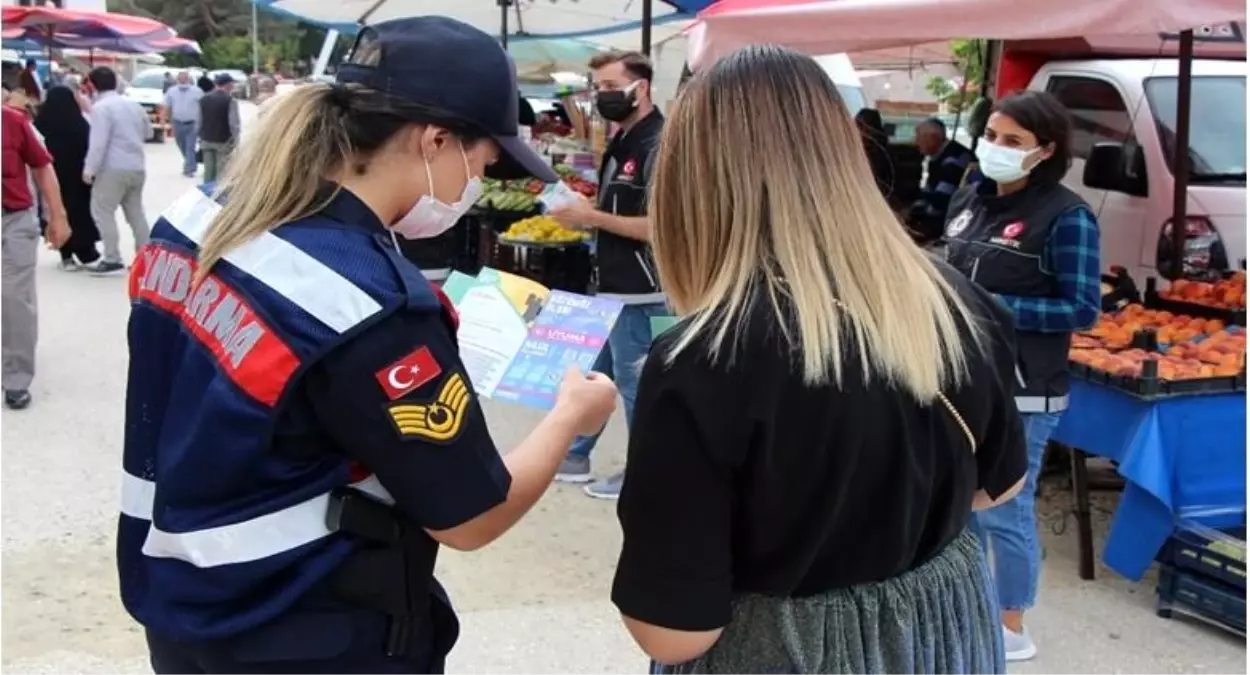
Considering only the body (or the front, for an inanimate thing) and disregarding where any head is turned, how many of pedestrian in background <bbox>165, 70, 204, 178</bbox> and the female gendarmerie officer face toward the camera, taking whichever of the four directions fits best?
1

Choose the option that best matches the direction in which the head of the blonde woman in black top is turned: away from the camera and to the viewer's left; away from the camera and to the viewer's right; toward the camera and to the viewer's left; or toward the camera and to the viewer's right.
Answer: away from the camera and to the viewer's left

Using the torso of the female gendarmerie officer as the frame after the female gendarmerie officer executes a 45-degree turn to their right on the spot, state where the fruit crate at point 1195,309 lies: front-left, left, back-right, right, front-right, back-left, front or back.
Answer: front-left

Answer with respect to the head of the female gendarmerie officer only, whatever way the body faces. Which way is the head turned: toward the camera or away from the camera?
away from the camera

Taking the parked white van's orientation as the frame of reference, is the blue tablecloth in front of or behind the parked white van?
in front

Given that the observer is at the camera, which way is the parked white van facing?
facing the viewer and to the right of the viewer

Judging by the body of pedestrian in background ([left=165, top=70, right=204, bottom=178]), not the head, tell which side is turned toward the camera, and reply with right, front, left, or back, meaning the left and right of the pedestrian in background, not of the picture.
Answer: front

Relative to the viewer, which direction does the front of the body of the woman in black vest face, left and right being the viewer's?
facing the viewer and to the left of the viewer

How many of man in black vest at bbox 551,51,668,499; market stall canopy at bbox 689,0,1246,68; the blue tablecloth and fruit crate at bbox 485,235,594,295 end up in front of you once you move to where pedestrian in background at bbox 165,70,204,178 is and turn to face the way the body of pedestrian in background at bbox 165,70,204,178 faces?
4

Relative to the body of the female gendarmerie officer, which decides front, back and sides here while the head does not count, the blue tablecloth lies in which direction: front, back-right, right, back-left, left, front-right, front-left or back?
front

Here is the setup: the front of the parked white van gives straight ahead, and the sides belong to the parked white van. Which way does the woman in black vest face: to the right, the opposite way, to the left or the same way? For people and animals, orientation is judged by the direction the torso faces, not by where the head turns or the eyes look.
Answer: to the right

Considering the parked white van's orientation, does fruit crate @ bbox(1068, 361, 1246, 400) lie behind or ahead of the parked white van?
ahead

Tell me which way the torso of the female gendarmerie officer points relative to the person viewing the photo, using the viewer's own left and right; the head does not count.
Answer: facing away from the viewer and to the right of the viewer

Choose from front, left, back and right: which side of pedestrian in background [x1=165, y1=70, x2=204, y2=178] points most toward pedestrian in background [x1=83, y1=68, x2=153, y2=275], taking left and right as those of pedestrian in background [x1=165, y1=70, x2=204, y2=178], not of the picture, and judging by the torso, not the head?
front
